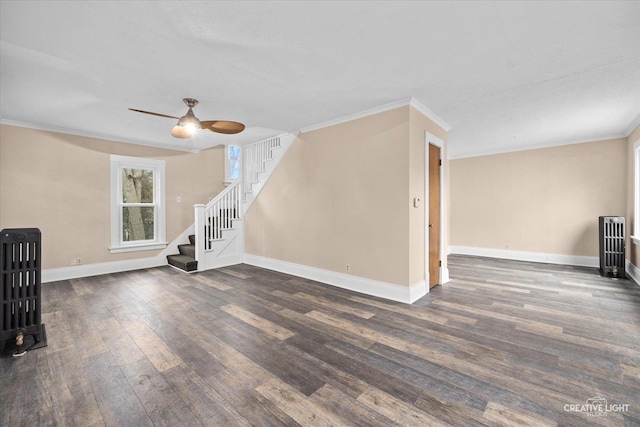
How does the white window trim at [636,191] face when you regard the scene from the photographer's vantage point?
facing to the left of the viewer

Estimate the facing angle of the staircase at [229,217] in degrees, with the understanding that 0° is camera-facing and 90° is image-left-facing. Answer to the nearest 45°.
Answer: approximately 45°

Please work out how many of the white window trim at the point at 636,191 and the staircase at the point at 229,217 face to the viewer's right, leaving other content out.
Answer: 0

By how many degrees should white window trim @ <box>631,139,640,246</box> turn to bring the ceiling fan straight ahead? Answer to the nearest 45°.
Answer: approximately 45° to its left
